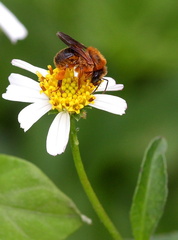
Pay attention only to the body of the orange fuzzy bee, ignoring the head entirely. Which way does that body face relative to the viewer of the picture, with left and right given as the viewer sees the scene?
facing to the right of the viewer
